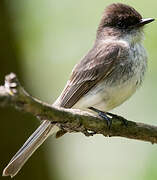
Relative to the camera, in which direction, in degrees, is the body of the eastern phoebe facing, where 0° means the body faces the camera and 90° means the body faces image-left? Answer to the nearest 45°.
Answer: approximately 270°
